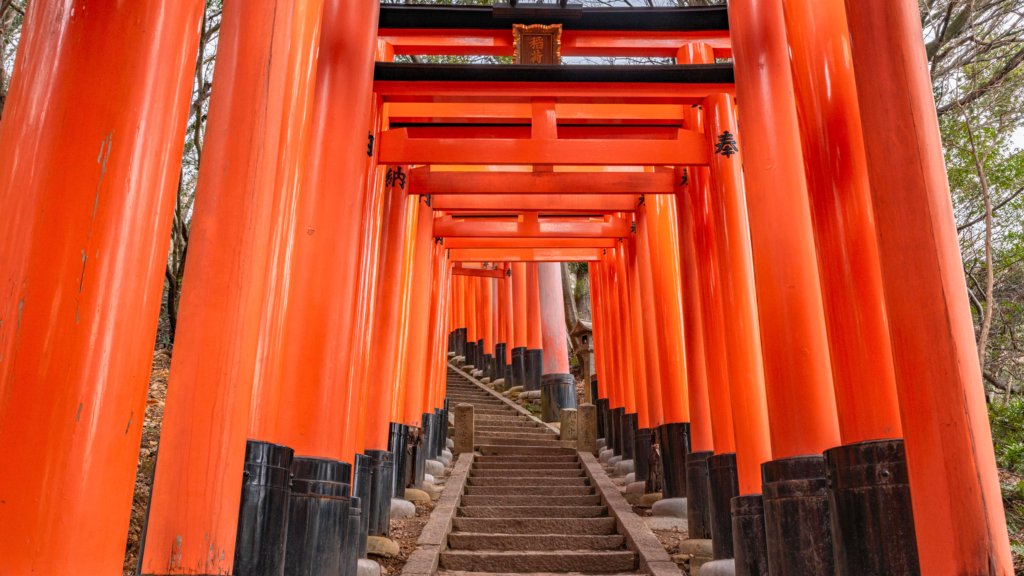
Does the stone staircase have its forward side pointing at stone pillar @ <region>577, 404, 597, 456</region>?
no

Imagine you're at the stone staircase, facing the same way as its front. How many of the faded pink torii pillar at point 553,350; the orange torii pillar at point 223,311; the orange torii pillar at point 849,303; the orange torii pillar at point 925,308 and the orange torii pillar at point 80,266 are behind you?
1

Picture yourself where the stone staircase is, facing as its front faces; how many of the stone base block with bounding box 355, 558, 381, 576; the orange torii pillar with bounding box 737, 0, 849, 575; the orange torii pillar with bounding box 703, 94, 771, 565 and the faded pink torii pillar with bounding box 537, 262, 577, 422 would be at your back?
1

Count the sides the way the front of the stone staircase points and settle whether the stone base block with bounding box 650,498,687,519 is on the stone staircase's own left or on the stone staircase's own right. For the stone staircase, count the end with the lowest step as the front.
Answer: on the stone staircase's own left

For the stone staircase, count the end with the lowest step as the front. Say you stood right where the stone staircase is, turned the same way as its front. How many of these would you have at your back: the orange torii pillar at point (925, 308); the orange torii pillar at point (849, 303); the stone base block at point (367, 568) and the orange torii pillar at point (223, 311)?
0

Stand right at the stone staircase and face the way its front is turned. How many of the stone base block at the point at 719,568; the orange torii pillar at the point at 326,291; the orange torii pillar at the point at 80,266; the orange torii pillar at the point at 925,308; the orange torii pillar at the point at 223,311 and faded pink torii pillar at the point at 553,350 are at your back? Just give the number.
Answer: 1

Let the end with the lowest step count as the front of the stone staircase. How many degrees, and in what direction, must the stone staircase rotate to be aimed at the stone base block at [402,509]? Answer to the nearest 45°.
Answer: approximately 90° to its right

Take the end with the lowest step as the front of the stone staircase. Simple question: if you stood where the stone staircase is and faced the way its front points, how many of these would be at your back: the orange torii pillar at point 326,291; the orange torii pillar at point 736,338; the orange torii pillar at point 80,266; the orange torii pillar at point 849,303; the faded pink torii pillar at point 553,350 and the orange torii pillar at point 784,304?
1

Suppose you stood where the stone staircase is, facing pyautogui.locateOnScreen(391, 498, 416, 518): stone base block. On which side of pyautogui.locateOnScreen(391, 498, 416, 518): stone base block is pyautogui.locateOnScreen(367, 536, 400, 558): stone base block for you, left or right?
left

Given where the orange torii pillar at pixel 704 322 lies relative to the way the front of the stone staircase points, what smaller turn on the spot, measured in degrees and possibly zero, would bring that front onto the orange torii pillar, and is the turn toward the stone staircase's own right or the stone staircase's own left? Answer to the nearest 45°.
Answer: approximately 45° to the stone staircase's own left

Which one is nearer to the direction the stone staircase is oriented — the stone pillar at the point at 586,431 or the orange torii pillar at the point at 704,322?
the orange torii pillar

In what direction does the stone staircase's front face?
toward the camera

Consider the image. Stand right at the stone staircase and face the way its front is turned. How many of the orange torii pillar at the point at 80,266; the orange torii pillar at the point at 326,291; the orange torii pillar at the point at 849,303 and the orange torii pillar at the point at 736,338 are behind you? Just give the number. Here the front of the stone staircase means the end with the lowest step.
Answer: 0
